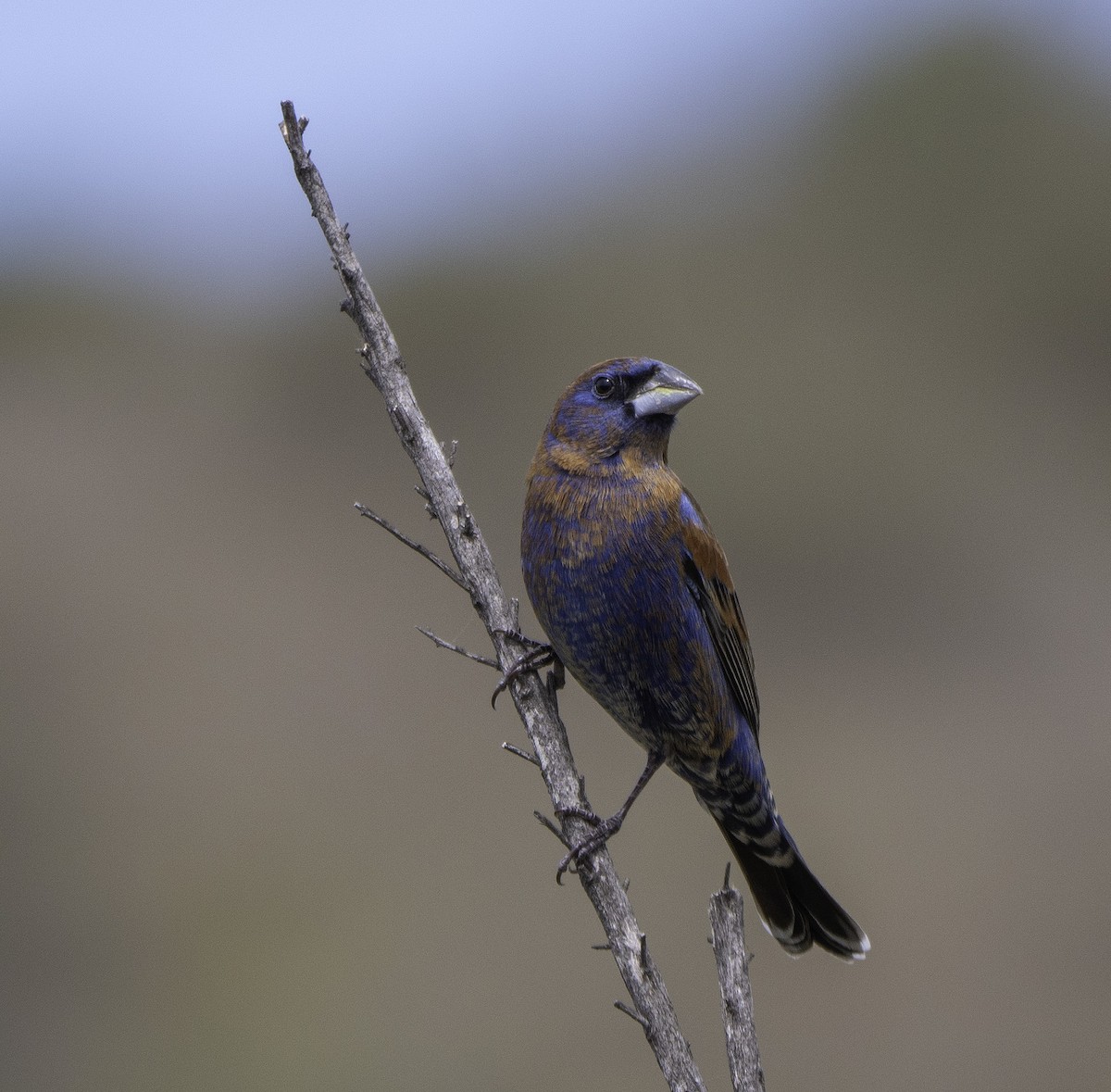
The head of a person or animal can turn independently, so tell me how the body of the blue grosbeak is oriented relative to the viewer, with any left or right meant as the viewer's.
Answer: facing the viewer and to the left of the viewer
